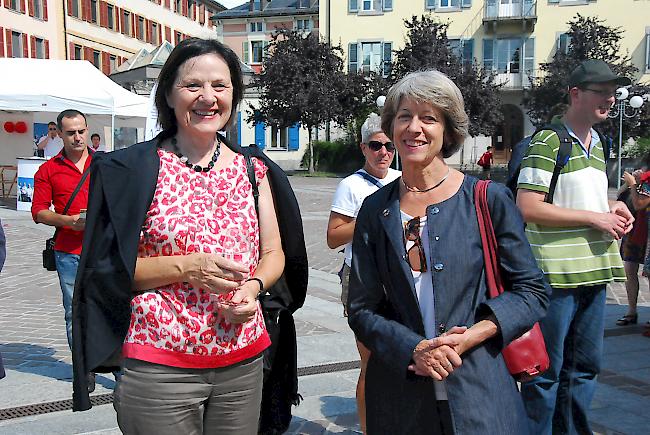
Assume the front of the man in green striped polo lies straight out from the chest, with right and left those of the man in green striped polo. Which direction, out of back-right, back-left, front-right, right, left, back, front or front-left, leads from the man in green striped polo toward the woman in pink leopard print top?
right

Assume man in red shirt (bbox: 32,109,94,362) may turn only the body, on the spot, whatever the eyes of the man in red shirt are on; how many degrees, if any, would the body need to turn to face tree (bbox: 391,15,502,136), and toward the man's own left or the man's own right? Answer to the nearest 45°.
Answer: approximately 90° to the man's own left

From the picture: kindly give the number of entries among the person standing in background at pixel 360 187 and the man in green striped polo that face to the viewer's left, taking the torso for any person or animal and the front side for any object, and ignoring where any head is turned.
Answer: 0

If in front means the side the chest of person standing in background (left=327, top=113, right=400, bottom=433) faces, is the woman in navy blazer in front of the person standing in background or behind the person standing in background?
in front

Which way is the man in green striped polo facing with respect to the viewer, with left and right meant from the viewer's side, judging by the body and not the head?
facing the viewer and to the right of the viewer

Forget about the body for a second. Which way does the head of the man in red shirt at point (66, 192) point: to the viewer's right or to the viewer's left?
to the viewer's right

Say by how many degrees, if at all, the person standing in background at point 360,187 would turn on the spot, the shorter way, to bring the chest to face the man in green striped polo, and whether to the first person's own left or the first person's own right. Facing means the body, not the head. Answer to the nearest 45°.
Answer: approximately 45° to the first person's own left
